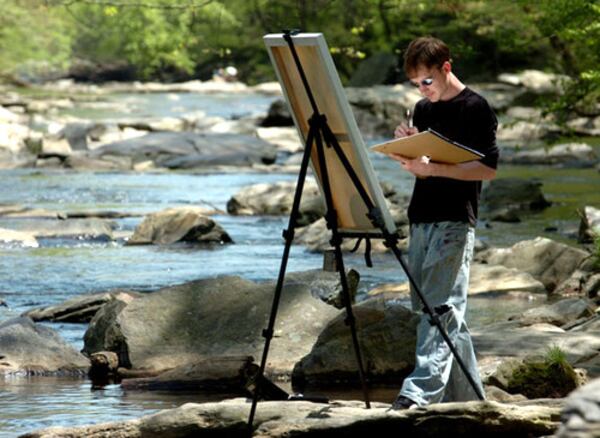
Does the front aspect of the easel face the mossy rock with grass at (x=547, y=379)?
yes

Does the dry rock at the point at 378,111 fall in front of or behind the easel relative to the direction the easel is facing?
in front

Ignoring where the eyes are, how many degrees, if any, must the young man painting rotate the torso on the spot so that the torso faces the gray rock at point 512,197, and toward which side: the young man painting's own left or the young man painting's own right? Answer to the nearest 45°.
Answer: approximately 135° to the young man painting's own right

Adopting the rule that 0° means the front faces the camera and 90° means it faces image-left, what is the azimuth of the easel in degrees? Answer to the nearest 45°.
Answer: approximately 225°

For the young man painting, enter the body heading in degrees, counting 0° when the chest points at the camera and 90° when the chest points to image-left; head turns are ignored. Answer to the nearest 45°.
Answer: approximately 45°

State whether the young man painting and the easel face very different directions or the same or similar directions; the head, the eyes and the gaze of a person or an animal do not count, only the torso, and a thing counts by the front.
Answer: very different directions

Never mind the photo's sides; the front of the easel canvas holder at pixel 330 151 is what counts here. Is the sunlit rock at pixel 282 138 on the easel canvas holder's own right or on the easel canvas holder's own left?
on the easel canvas holder's own left

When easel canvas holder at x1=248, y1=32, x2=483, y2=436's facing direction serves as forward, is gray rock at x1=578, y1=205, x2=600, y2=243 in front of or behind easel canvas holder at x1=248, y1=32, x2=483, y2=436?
in front

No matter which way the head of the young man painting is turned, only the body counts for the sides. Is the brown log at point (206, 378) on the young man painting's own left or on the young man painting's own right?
on the young man painting's own right

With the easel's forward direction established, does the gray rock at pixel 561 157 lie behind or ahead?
ahead

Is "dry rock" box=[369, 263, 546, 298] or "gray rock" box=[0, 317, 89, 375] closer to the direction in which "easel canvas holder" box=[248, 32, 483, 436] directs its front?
the dry rock
